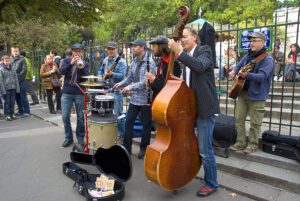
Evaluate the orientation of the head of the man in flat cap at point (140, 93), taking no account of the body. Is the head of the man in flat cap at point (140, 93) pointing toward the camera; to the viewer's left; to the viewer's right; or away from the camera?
to the viewer's left

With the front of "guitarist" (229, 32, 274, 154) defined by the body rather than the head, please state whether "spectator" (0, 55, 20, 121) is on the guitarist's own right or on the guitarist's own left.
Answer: on the guitarist's own right

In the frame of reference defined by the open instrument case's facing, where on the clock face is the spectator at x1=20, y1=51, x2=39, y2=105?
The spectator is roughly at 4 o'clock from the open instrument case.

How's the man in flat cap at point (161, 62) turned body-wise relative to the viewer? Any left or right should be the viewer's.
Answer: facing to the left of the viewer

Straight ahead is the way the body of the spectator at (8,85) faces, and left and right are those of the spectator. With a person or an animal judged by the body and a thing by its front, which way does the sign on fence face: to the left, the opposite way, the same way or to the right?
to the right

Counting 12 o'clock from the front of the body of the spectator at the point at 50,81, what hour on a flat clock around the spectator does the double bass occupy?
The double bass is roughly at 1 o'clock from the spectator.
